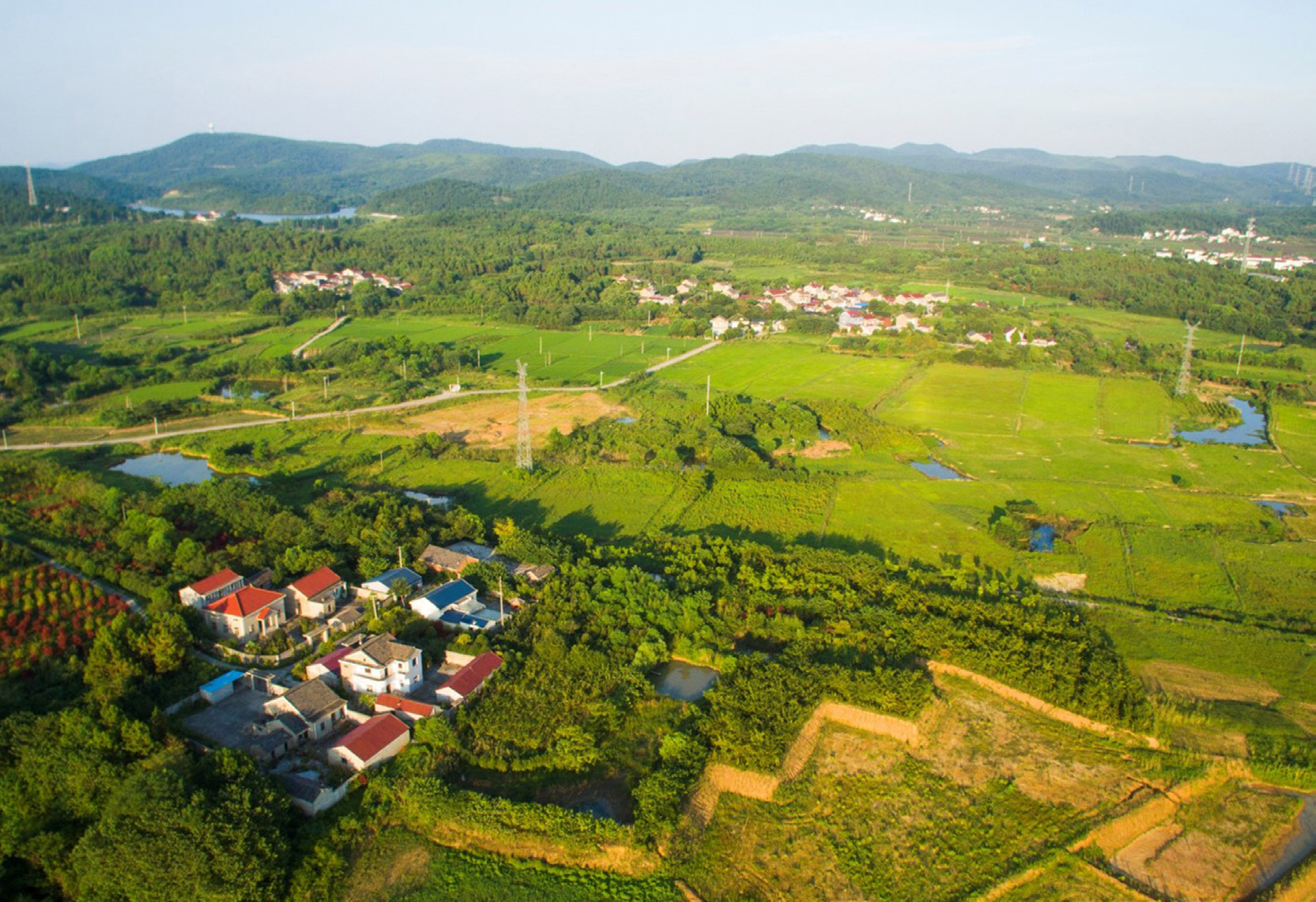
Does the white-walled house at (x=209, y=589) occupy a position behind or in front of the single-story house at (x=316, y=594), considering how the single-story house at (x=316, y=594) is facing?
behind

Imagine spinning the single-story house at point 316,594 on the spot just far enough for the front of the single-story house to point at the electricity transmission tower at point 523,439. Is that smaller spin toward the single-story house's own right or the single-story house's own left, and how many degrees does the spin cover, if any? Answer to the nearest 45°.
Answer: approximately 90° to the single-story house's own left

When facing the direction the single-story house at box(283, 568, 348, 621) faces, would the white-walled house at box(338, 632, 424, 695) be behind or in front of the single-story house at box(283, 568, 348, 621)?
in front

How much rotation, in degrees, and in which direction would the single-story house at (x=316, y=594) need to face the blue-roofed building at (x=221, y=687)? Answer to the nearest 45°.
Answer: approximately 90° to its right

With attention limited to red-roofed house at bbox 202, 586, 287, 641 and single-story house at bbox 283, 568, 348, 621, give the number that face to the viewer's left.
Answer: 0

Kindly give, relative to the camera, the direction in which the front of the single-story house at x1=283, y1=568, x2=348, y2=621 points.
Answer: facing the viewer and to the right of the viewer

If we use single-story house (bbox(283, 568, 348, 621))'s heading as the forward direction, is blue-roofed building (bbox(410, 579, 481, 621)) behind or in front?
in front
